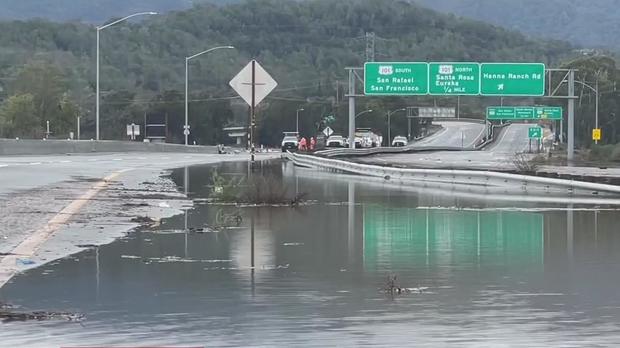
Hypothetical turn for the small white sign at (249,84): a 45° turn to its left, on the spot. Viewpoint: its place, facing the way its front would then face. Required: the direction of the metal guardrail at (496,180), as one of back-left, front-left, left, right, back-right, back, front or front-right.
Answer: right

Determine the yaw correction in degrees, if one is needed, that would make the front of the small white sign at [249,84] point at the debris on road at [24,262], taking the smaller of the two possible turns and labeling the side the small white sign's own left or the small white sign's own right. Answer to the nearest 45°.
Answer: approximately 180°

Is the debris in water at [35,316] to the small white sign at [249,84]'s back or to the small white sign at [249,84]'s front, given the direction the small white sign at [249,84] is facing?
to the back

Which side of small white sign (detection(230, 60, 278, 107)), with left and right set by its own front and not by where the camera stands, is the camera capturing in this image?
back

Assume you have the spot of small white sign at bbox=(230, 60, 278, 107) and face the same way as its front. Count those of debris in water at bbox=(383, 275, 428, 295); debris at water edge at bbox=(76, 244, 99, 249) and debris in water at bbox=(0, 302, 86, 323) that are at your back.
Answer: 3

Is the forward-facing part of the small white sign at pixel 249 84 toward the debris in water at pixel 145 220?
no

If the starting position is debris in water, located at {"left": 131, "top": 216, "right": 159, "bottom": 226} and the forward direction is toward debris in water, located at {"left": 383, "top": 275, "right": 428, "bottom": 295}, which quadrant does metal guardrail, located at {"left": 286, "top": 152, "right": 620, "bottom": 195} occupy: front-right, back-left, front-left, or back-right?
back-left

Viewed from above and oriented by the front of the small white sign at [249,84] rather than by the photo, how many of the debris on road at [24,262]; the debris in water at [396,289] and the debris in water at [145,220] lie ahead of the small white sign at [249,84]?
0

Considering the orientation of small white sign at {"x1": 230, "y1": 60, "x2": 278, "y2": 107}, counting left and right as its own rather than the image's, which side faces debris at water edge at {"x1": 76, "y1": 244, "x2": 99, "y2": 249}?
back

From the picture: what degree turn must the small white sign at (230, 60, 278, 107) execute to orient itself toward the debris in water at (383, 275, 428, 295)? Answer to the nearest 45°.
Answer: approximately 180°

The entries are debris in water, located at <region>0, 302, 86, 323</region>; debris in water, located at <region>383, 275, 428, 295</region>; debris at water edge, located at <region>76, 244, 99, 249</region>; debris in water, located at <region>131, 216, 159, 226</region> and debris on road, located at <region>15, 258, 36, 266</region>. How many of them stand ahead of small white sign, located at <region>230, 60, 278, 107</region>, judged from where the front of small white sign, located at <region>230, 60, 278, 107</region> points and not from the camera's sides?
0

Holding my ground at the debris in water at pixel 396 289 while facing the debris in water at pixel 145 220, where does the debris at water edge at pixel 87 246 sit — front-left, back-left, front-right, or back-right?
front-left

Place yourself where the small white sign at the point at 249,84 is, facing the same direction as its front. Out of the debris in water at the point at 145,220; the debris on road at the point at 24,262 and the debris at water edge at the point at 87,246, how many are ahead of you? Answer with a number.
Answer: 0
